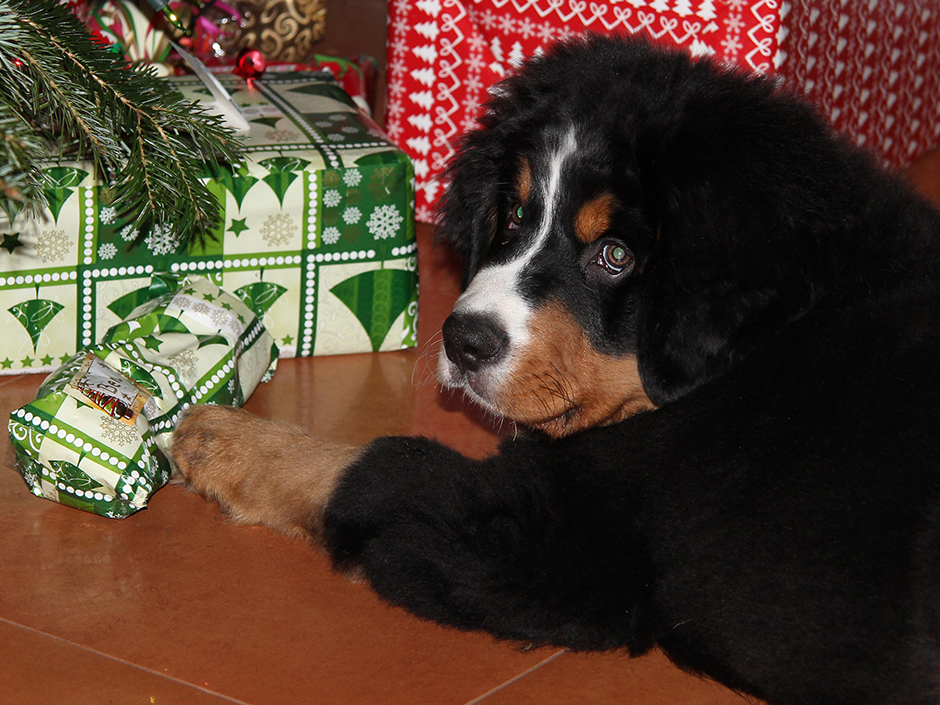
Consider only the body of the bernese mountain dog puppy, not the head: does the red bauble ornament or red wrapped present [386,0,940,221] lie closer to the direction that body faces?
the red bauble ornament

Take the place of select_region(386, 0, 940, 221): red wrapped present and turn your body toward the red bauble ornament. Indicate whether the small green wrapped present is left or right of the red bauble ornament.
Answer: left

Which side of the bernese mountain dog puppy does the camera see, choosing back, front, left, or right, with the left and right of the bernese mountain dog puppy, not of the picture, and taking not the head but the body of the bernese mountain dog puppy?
left

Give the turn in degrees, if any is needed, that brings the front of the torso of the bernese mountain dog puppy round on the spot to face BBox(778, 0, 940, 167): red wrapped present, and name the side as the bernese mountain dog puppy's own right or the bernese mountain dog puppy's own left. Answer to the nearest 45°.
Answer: approximately 90° to the bernese mountain dog puppy's own right

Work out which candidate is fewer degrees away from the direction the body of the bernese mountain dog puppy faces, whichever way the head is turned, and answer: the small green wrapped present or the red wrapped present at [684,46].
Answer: the small green wrapped present

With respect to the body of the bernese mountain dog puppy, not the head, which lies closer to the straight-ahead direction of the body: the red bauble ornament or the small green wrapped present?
the small green wrapped present

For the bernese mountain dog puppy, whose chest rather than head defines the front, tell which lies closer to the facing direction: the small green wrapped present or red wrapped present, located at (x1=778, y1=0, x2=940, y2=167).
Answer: the small green wrapped present

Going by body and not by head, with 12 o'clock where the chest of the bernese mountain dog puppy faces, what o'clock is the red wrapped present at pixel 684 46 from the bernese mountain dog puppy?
The red wrapped present is roughly at 3 o'clock from the bernese mountain dog puppy.

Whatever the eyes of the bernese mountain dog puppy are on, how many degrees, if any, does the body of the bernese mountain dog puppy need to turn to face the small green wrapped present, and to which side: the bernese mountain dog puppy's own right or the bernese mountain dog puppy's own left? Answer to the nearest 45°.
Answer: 0° — it already faces it
